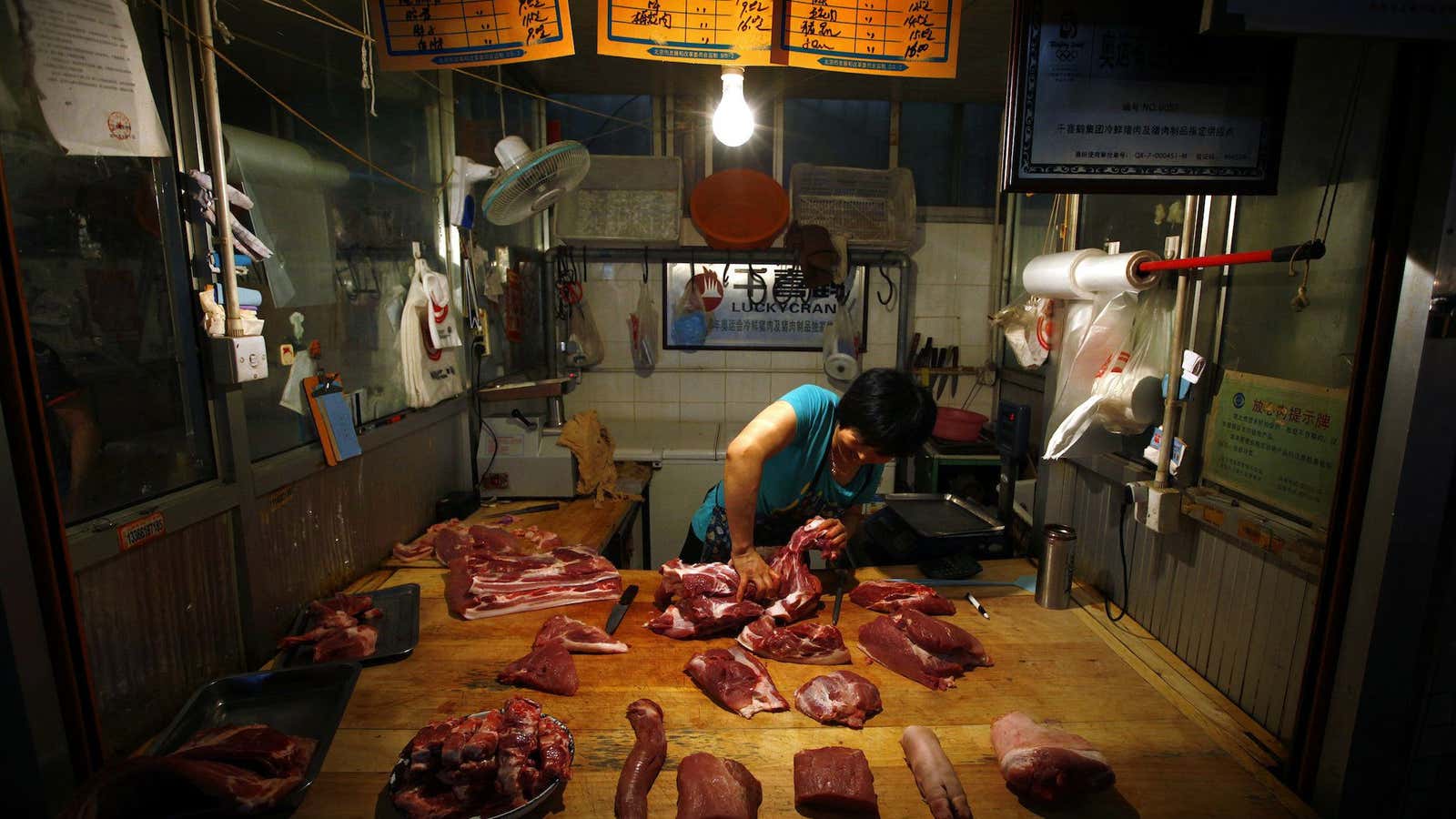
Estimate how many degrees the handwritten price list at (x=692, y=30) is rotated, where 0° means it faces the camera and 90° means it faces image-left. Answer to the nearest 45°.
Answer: approximately 0°

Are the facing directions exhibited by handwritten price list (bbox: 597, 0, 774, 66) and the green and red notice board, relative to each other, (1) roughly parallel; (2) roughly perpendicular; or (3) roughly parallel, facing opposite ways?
roughly perpendicular

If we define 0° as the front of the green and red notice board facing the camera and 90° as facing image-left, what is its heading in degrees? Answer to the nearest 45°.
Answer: approximately 45°

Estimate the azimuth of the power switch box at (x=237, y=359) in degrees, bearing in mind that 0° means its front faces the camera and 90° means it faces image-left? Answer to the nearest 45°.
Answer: approximately 315°

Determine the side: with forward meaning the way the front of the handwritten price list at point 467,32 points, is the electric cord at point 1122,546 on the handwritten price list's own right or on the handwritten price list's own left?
on the handwritten price list's own left

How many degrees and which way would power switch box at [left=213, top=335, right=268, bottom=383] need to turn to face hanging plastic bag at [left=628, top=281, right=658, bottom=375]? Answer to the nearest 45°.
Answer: approximately 90° to its left

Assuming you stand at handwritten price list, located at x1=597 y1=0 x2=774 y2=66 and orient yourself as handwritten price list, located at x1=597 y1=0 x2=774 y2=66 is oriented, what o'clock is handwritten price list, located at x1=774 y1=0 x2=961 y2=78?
handwritten price list, located at x1=774 y1=0 x2=961 y2=78 is roughly at 9 o'clock from handwritten price list, located at x1=597 y1=0 x2=774 y2=66.
